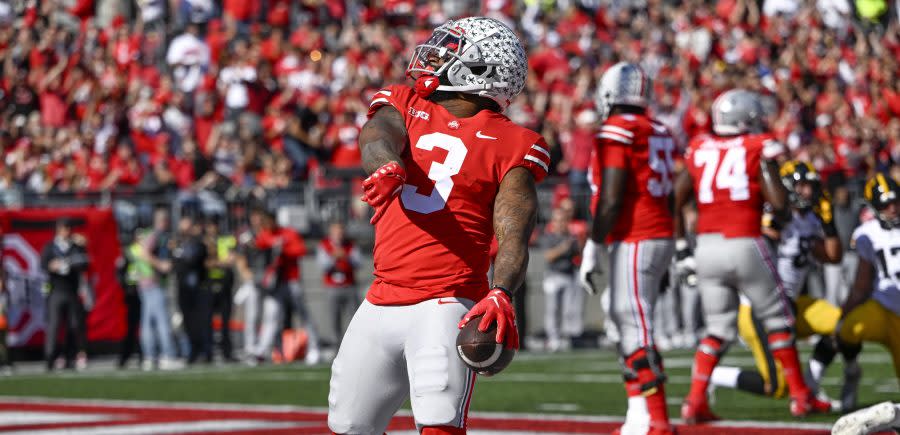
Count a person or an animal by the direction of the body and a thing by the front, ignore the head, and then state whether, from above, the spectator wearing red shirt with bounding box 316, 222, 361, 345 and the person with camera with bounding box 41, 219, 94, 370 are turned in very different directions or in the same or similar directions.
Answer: same or similar directions

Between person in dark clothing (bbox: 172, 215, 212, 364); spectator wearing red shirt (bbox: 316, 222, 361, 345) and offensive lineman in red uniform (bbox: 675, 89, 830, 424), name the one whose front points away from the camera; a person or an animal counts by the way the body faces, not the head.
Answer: the offensive lineman in red uniform

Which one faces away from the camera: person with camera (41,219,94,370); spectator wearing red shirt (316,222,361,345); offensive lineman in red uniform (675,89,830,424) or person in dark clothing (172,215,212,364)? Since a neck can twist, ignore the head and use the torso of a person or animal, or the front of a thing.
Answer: the offensive lineman in red uniform

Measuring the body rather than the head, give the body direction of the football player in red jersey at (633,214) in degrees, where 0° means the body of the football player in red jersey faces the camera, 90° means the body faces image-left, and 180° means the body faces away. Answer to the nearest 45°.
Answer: approximately 135°

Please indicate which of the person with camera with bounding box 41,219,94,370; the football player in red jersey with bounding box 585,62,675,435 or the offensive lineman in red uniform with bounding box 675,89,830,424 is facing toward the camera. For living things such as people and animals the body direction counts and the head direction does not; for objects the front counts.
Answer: the person with camera

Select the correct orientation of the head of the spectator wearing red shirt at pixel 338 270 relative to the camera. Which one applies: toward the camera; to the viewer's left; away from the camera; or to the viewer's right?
toward the camera

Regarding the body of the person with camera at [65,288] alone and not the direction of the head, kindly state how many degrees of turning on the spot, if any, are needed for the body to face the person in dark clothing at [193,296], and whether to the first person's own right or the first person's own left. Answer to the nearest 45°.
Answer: approximately 90° to the first person's own left

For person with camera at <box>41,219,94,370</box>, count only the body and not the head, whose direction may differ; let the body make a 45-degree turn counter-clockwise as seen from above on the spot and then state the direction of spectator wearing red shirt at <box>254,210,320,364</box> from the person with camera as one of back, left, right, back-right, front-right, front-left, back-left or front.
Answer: front-left

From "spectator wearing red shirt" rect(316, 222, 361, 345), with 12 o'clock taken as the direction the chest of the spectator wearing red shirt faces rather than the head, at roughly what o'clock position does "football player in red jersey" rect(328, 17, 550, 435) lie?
The football player in red jersey is roughly at 12 o'clock from the spectator wearing red shirt.

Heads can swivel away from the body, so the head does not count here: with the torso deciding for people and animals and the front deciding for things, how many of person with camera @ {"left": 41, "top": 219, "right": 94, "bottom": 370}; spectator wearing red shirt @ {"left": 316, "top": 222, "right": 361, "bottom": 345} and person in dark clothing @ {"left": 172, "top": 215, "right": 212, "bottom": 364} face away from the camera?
0

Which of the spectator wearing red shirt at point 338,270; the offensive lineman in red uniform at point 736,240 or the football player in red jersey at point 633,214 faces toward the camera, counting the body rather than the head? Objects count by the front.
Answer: the spectator wearing red shirt

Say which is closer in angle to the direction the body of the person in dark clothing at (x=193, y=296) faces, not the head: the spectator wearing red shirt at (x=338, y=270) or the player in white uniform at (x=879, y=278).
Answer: the player in white uniform

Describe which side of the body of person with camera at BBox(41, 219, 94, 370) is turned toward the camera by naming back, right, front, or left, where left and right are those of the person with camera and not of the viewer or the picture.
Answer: front

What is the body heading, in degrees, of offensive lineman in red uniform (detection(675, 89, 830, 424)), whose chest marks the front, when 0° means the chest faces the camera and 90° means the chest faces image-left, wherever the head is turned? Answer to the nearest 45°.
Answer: approximately 180°

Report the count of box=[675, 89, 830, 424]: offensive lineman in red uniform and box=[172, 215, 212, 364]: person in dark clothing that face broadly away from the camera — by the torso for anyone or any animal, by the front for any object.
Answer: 1

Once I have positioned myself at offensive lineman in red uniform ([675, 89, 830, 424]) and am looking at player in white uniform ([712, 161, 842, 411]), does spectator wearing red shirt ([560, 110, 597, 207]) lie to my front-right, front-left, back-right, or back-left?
front-left
